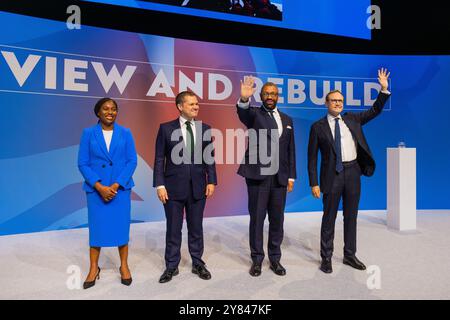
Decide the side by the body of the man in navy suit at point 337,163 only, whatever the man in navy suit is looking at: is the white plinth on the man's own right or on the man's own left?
on the man's own left

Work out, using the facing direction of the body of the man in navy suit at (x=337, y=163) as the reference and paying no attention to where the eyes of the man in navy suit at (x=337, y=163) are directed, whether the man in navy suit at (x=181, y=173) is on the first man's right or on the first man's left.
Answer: on the first man's right

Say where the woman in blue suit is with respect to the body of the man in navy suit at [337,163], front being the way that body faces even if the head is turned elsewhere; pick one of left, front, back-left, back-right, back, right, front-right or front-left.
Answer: right

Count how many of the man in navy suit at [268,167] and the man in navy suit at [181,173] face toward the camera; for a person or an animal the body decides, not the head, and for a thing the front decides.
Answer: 2

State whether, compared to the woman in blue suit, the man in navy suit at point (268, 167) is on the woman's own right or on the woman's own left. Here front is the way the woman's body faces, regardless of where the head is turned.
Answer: on the woman's own left

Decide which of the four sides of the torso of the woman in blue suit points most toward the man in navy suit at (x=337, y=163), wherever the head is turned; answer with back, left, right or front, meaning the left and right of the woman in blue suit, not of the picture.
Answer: left

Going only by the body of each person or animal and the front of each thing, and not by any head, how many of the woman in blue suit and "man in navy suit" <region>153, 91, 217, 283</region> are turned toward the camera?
2

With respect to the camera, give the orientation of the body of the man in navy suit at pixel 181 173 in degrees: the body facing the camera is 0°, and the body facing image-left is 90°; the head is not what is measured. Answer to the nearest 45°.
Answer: approximately 0°

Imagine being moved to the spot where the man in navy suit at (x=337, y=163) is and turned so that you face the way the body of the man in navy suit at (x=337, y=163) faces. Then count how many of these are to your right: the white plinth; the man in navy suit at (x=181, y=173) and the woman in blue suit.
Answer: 2
